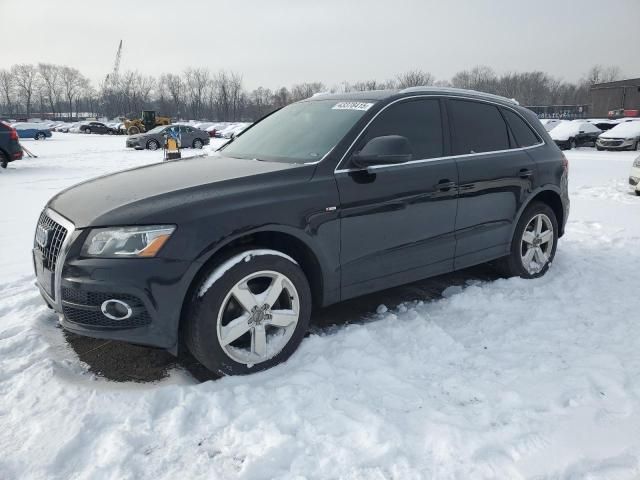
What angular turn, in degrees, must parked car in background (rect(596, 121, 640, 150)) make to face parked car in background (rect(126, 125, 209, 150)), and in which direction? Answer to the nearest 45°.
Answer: approximately 45° to its right

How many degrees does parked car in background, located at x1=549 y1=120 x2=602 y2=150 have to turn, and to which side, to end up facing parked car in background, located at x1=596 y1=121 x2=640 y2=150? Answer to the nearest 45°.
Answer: approximately 90° to its left

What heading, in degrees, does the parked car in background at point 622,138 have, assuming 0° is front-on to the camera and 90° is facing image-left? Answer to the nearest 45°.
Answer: approximately 45°

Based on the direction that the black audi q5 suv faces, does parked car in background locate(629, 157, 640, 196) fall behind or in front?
behind
